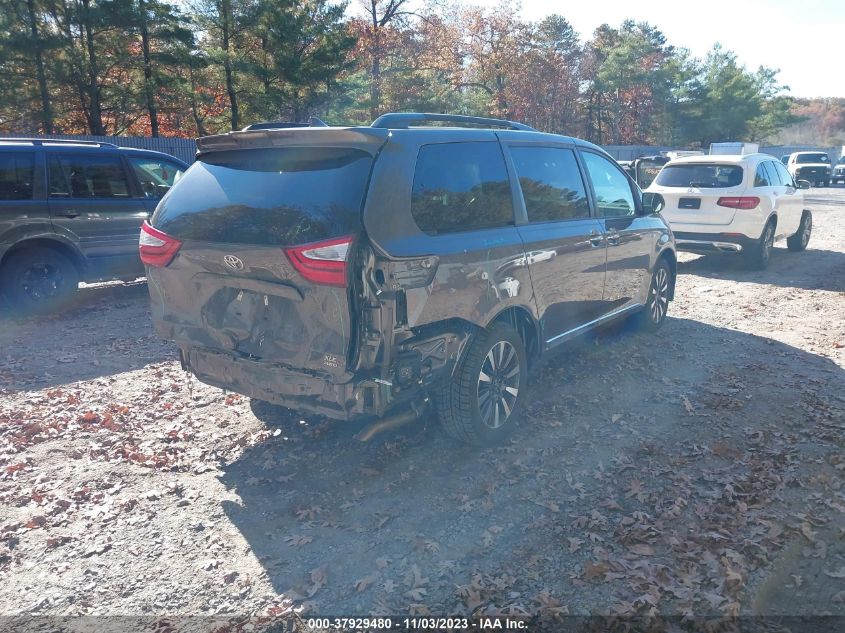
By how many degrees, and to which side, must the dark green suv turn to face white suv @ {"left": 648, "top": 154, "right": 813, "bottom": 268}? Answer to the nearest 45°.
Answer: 0° — it already faces it

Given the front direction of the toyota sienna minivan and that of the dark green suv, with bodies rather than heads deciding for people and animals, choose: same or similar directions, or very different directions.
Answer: same or similar directions

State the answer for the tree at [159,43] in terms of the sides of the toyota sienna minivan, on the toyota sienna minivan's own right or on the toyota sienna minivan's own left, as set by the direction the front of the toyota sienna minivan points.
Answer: on the toyota sienna minivan's own left

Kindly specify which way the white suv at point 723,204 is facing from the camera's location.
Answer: facing away from the viewer and to the right of the viewer

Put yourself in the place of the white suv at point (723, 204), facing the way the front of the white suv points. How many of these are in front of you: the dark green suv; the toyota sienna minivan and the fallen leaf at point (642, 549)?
0

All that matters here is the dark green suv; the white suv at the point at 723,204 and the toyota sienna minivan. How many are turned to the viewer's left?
0

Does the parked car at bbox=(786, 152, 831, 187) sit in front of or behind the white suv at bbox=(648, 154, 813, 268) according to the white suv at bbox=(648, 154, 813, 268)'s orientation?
in front

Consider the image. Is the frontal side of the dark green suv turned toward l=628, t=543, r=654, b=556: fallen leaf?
no

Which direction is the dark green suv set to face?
to the viewer's right

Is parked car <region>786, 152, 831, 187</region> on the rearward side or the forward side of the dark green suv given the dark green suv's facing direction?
on the forward side

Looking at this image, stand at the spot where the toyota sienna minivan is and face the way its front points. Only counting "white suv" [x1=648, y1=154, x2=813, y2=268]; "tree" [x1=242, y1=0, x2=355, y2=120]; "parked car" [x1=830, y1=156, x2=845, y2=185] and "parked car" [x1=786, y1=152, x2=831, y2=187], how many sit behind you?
0

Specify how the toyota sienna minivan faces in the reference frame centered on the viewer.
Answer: facing away from the viewer and to the right of the viewer

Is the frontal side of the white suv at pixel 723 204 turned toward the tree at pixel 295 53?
no
